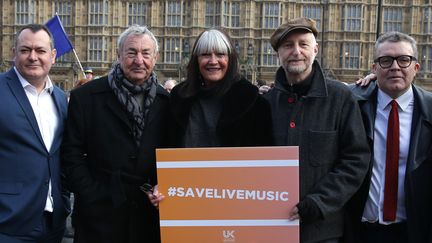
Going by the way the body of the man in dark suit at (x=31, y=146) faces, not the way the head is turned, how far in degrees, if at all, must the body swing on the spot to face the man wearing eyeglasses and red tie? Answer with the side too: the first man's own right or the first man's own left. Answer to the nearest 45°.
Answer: approximately 45° to the first man's own left

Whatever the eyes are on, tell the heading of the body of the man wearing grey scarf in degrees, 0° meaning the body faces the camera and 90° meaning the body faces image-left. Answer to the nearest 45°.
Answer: approximately 315°

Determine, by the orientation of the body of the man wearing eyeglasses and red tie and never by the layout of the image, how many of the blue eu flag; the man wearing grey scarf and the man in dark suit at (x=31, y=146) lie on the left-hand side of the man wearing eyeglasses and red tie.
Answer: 0

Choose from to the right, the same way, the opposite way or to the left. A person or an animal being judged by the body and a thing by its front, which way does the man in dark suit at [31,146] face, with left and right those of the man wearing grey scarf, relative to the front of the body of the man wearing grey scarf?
the same way

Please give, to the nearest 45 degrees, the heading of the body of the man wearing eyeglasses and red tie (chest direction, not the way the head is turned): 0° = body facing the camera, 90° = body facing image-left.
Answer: approximately 0°

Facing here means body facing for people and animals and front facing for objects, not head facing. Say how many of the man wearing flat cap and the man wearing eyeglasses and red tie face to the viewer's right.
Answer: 0

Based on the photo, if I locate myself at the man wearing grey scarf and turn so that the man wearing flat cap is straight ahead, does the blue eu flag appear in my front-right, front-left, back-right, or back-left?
back-left

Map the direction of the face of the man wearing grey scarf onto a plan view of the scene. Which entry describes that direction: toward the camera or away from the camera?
toward the camera

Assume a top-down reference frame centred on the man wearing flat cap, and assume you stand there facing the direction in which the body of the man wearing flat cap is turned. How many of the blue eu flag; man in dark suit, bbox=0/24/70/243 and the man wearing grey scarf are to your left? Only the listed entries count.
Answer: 0

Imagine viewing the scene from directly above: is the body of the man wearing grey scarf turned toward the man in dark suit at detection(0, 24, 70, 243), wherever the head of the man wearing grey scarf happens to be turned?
no

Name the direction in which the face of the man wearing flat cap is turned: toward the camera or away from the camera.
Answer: toward the camera

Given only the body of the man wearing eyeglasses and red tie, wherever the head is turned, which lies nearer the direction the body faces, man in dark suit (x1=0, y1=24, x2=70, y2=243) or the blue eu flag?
the man in dark suit

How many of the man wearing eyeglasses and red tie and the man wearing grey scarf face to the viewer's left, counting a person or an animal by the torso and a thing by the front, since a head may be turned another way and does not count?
0

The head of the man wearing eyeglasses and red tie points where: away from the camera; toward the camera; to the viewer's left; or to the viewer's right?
toward the camera

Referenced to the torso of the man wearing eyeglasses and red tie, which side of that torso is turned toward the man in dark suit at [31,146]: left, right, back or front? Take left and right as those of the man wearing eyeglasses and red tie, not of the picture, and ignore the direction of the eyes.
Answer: right
